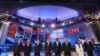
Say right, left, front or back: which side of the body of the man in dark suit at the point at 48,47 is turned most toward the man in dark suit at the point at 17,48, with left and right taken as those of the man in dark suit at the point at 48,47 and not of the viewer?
right

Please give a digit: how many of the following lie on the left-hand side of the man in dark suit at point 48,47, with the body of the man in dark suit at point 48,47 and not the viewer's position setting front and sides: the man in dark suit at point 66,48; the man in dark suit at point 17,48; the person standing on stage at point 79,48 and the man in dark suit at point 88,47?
3

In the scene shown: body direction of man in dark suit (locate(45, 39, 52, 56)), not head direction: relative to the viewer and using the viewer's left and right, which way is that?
facing the viewer

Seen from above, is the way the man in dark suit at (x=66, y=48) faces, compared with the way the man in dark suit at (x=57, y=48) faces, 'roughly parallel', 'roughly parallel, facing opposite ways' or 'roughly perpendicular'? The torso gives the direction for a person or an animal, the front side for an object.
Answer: roughly parallel

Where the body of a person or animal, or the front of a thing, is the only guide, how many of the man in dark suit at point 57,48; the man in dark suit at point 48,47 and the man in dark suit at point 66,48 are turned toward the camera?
3

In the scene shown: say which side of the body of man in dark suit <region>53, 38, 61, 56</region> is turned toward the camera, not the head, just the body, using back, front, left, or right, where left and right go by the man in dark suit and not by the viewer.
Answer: front

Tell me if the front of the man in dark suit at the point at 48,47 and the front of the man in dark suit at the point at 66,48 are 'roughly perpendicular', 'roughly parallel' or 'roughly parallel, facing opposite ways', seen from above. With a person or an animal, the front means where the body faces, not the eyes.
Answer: roughly parallel

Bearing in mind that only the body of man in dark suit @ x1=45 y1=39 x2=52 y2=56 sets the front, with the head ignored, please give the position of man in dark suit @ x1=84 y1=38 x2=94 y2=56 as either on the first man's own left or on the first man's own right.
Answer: on the first man's own left

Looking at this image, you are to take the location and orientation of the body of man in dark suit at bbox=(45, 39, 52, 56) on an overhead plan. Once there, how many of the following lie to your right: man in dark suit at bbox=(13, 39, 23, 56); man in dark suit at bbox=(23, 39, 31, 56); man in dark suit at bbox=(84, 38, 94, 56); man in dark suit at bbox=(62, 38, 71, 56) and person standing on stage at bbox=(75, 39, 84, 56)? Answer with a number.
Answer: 2

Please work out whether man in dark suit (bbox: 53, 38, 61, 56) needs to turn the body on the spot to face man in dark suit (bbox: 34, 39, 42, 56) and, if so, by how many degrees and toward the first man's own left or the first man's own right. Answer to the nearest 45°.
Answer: approximately 90° to the first man's own right

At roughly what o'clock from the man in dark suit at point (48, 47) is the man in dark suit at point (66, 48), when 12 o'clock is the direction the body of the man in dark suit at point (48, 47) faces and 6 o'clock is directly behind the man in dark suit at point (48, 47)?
the man in dark suit at point (66, 48) is roughly at 9 o'clock from the man in dark suit at point (48, 47).
